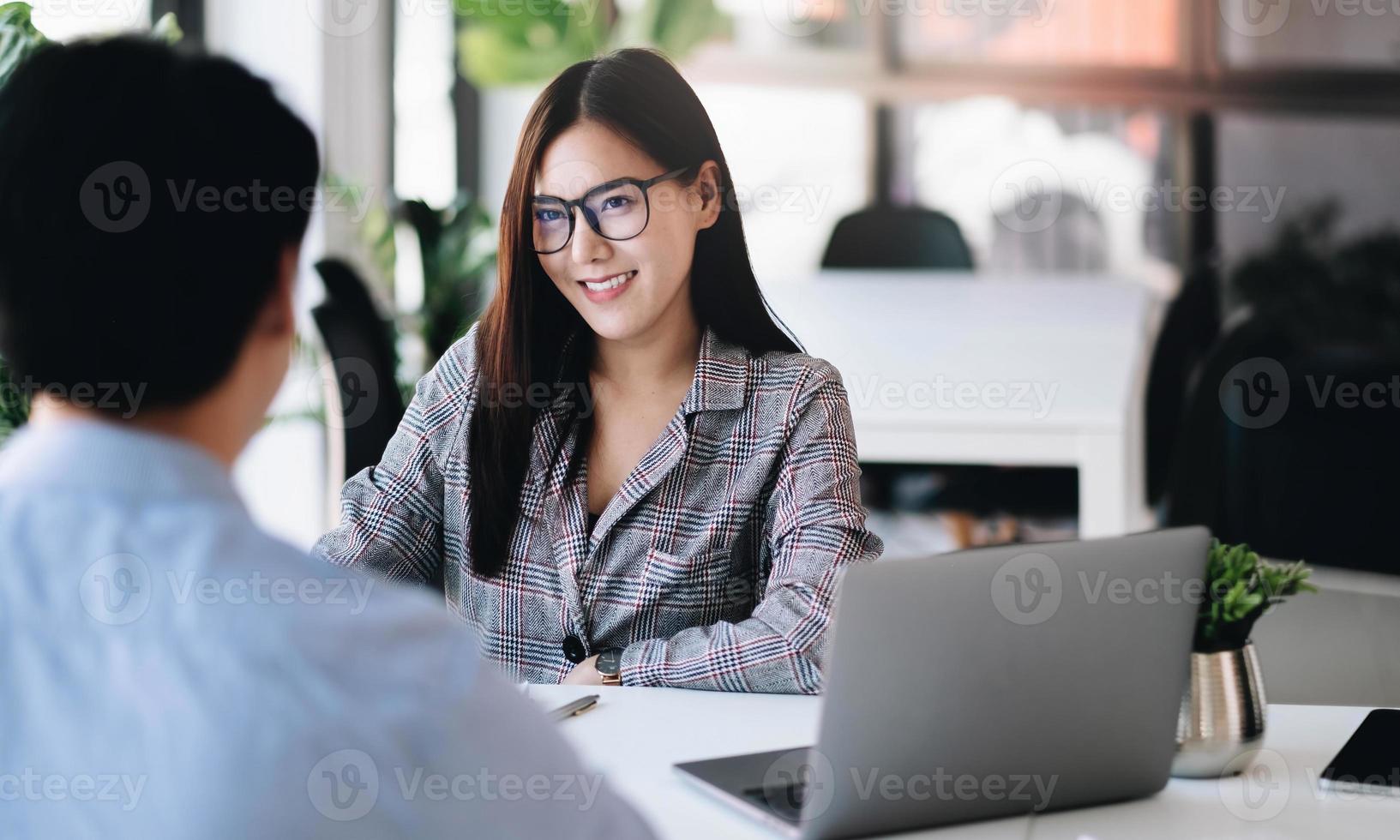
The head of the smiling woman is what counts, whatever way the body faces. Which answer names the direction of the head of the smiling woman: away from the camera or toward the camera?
toward the camera

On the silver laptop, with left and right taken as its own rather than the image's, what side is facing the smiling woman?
front

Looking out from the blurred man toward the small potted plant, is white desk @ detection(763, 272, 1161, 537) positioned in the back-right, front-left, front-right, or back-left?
front-left

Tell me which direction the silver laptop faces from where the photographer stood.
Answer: facing away from the viewer and to the left of the viewer

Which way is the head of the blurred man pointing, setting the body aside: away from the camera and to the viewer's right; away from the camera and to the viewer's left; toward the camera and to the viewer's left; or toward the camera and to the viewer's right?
away from the camera and to the viewer's right

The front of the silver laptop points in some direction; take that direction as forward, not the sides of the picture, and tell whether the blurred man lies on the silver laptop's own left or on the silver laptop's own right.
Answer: on the silver laptop's own left

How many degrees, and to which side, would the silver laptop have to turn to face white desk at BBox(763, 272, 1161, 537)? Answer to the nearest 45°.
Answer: approximately 45° to its right
